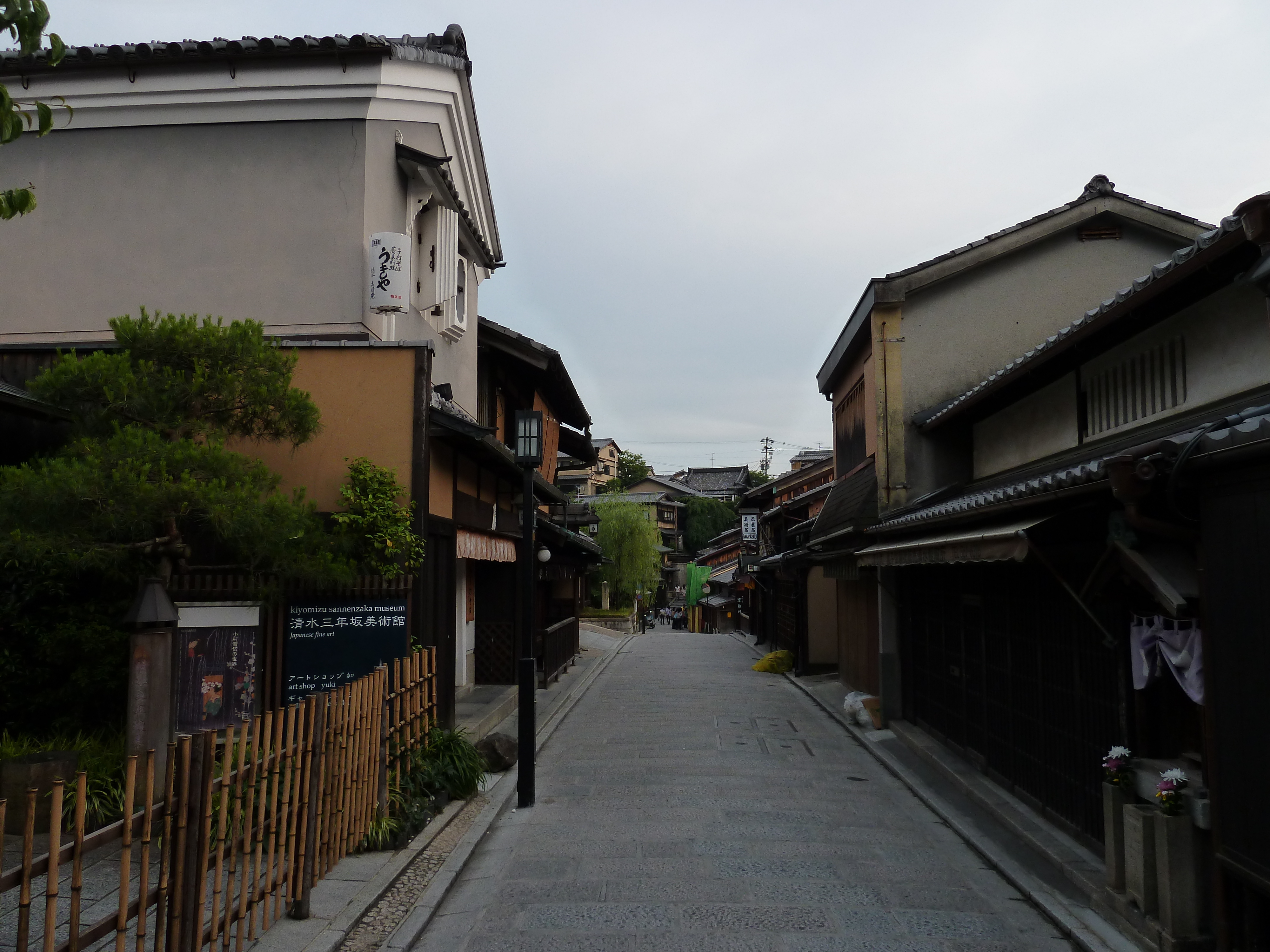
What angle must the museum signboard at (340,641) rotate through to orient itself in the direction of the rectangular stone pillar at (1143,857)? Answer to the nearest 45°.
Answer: approximately 45° to its left

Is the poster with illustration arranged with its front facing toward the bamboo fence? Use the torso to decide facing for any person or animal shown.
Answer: yes

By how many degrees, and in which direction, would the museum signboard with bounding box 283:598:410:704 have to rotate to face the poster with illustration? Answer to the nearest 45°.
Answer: approximately 90° to its right

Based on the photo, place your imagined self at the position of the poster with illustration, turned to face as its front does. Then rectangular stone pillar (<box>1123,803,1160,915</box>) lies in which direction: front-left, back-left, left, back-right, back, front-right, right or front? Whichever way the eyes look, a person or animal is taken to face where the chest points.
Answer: front-left

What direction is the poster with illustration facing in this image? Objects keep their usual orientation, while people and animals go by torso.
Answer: toward the camera

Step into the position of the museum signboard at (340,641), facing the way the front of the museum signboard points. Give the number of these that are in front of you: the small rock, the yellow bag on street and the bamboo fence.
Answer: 1

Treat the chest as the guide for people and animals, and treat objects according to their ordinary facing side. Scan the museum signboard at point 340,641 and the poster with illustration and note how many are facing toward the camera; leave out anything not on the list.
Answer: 2

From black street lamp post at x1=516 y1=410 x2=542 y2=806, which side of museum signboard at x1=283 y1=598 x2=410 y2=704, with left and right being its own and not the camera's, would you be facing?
left

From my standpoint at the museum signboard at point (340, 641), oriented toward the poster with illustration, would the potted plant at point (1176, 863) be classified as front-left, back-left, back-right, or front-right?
back-left

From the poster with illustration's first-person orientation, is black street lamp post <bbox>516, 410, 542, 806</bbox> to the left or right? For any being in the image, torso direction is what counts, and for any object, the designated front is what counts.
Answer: on its left

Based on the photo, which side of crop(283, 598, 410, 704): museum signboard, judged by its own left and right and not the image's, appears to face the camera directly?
front
